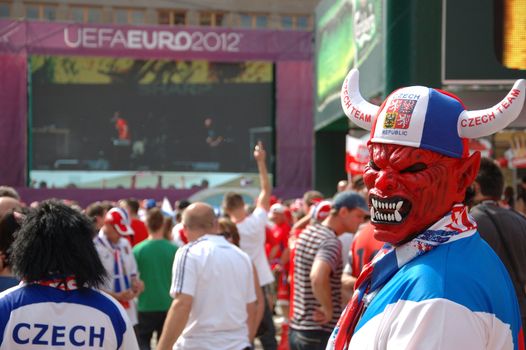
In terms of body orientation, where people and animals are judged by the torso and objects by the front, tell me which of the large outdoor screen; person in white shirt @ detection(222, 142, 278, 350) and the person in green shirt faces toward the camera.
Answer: the large outdoor screen

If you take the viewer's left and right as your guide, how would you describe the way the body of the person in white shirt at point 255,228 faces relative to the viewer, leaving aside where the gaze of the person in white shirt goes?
facing away from the viewer and to the left of the viewer

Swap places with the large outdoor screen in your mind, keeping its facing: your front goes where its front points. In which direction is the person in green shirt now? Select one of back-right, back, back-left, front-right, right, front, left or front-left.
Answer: front

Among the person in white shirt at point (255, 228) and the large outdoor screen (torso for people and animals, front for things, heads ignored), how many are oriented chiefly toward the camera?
1

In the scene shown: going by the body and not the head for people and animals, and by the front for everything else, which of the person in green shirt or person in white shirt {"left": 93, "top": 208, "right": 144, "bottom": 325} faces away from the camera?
the person in green shirt

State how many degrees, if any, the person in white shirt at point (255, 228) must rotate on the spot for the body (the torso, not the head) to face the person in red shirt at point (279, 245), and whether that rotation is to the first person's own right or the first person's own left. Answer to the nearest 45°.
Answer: approximately 45° to the first person's own right

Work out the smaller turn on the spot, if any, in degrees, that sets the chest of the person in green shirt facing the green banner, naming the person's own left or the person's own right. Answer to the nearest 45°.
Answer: approximately 45° to the person's own right

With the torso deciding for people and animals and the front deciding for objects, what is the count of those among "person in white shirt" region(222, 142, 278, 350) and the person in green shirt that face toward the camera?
0

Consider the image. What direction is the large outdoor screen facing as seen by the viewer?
toward the camera

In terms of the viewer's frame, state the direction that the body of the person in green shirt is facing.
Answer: away from the camera

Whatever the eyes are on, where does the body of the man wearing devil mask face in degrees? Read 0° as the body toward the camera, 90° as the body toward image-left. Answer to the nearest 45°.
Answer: approximately 45°

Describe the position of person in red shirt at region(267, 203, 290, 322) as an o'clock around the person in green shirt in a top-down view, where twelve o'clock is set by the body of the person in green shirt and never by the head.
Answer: The person in red shirt is roughly at 1 o'clock from the person in green shirt.

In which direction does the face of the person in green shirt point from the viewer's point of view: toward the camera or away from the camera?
away from the camera

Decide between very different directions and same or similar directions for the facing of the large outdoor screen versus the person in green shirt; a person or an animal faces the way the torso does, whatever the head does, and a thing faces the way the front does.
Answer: very different directions
